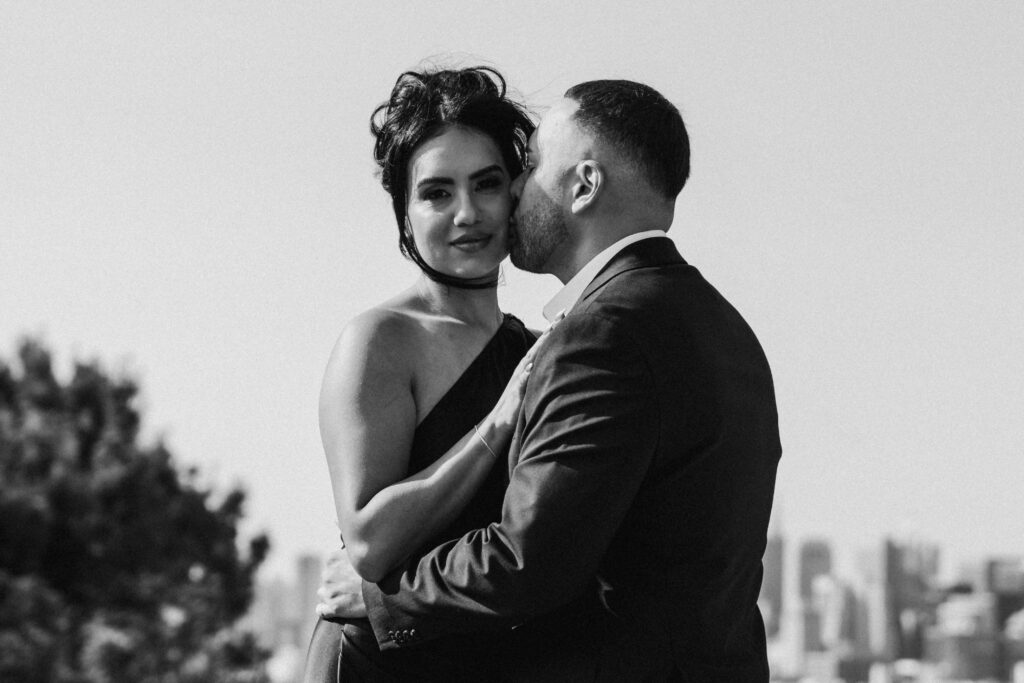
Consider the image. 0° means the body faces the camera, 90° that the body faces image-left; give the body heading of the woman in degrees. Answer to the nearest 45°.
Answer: approximately 315°

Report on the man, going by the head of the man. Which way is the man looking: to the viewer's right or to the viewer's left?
to the viewer's left

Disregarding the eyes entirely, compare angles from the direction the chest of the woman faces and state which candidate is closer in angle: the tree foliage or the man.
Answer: the man

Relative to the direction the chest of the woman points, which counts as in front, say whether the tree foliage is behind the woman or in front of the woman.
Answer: behind

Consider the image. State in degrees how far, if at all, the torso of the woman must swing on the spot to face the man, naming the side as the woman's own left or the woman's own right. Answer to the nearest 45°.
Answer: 0° — they already face them
